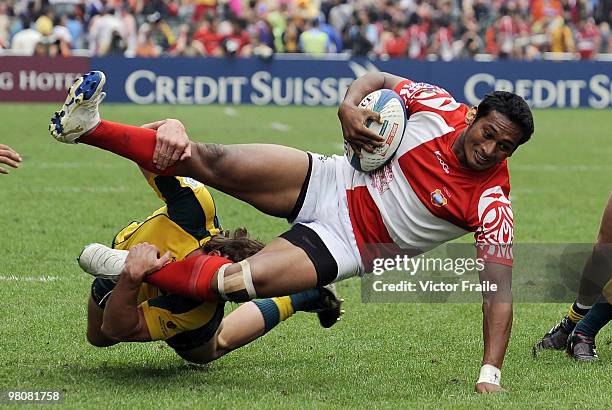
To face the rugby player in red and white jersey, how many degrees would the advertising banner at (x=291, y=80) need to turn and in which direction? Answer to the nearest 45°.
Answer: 0° — it already faces them

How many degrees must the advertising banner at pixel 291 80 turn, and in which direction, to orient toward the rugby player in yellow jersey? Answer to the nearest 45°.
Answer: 0° — it already faces them

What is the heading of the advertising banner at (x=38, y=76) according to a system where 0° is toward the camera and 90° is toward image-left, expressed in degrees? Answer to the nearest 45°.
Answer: approximately 0°

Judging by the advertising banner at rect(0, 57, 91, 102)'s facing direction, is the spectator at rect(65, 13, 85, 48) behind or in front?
behind

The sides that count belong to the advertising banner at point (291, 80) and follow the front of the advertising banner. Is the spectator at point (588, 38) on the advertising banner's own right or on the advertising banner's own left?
on the advertising banner's own left

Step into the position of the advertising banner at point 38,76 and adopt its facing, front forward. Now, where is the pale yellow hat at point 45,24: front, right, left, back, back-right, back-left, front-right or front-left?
back
